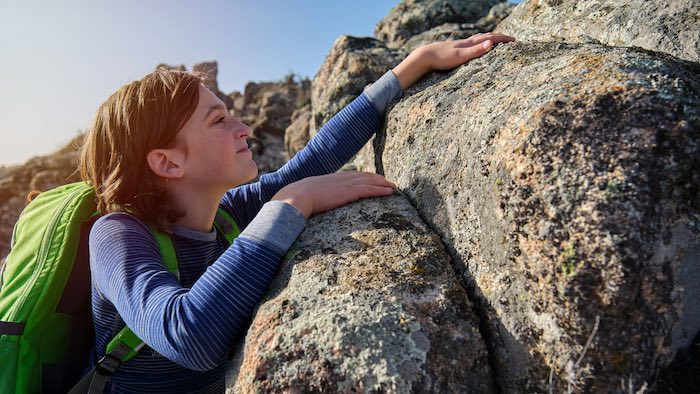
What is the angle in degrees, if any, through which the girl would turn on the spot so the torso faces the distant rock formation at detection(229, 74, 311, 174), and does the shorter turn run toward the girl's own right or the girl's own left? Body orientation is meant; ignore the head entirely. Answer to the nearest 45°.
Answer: approximately 90° to the girl's own left

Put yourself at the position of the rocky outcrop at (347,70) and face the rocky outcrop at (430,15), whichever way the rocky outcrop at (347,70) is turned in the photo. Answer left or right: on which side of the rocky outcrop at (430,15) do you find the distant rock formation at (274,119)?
left

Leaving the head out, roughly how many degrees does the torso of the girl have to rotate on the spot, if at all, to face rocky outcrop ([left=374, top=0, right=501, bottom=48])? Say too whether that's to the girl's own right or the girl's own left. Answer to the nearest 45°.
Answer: approximately 45° to the girl's own left

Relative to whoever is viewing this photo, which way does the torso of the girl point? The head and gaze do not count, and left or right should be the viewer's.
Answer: facing to the right of the viewer

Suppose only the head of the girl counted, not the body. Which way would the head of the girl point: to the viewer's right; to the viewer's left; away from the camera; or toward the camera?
to the viewer's right

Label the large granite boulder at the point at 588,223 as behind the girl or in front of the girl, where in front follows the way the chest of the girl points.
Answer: in front

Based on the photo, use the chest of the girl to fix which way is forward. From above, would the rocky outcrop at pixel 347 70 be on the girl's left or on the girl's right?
on the girl's left
